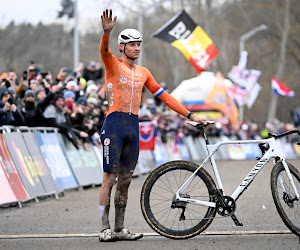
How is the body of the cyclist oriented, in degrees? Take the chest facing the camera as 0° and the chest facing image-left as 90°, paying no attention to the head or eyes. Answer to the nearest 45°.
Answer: approximately 315°

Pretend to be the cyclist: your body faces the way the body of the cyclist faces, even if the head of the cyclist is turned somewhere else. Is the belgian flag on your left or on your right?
on your left

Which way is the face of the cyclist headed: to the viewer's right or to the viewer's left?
to the viewer's right

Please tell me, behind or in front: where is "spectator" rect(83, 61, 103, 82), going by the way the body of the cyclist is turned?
behind

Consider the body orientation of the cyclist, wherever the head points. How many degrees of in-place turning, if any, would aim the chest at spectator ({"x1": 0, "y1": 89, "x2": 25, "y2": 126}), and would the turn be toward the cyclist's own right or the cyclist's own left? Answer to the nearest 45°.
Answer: approximately 180°

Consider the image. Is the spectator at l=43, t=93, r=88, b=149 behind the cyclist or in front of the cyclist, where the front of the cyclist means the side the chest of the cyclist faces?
behind
